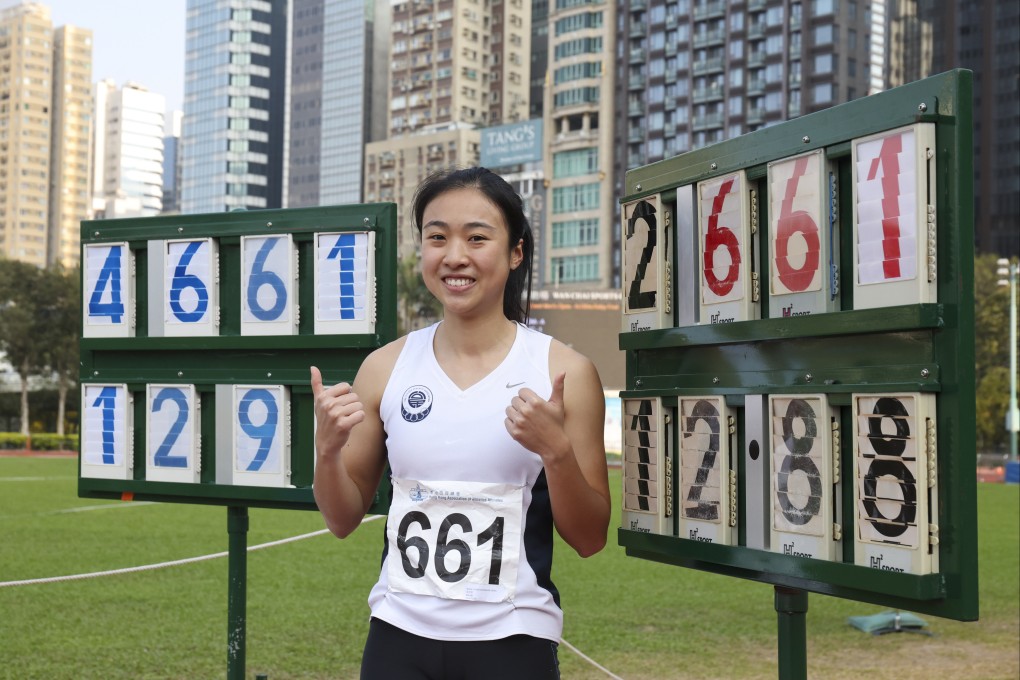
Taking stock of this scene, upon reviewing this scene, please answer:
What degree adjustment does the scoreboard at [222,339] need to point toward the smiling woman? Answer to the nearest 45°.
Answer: approximately 45° to its left

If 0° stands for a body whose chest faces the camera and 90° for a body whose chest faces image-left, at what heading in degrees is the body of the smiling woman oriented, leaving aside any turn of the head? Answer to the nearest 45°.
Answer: approximately 0°

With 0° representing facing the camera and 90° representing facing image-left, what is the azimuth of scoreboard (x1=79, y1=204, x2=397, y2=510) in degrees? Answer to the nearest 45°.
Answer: approximately 45°

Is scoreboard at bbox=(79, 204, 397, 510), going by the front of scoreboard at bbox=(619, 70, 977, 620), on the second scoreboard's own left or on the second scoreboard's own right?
on the second scoreboard's own right

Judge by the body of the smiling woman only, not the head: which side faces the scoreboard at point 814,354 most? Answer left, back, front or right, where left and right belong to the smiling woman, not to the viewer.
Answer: left

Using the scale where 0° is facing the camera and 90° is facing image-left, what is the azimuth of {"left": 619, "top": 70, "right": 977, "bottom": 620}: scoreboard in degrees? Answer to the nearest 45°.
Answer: approximately 45°

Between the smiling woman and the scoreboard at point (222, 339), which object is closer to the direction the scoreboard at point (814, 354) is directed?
the smiling woman
